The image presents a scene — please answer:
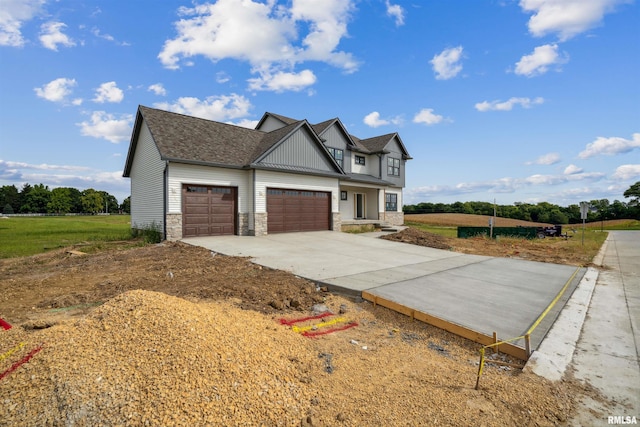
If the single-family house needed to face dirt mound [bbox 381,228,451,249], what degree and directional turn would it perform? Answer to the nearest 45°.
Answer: approximately 45° to its left

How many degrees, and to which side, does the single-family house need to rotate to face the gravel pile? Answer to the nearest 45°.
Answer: approximately 45° to its right

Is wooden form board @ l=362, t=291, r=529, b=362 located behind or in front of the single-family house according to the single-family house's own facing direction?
in front

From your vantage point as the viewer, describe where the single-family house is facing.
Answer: facing the viewer and to the right of the viewer
